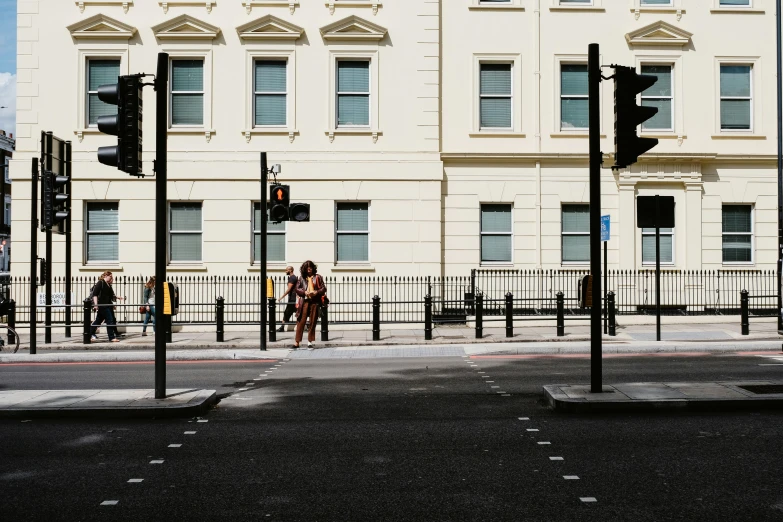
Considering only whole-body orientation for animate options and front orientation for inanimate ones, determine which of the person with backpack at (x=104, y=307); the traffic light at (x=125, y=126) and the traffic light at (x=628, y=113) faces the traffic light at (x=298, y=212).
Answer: the person with backpack

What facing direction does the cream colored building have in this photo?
toward the camera

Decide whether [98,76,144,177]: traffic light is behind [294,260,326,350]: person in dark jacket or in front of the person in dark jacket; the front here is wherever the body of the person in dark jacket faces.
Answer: in front

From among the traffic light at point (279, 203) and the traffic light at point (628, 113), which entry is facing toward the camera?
the traffic light at point (279, 203)

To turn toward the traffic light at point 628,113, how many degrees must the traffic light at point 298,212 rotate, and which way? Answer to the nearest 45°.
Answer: approximately 45° to its left

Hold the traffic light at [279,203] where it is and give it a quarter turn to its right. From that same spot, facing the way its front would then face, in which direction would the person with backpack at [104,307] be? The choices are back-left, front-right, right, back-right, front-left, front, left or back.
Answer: front-right

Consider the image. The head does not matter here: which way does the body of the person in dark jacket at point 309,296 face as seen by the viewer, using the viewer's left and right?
facing the viewer

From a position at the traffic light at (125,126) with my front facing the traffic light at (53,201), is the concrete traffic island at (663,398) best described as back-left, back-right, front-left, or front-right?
back-right

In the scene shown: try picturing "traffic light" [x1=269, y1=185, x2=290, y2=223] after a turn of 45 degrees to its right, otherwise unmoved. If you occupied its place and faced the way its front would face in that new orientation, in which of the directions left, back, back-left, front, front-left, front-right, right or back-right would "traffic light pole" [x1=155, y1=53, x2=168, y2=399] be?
front-left

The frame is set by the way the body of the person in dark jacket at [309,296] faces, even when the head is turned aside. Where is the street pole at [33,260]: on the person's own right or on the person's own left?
on the person's own right

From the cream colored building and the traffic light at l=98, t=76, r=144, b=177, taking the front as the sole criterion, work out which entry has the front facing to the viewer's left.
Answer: the traffic light

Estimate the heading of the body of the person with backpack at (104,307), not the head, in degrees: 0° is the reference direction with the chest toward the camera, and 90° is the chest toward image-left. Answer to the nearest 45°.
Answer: approximately 315°

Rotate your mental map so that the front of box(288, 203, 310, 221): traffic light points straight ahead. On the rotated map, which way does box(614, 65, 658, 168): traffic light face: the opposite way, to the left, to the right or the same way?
to the left

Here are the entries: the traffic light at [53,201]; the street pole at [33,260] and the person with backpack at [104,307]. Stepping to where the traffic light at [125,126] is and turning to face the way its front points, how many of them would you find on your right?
3

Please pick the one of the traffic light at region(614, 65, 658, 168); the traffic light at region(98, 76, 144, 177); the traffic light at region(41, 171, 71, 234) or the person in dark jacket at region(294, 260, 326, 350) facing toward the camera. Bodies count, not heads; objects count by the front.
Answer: the person in dark jacket

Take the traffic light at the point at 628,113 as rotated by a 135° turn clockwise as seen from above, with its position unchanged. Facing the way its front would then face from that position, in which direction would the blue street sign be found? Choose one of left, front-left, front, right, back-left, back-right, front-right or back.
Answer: back-right
